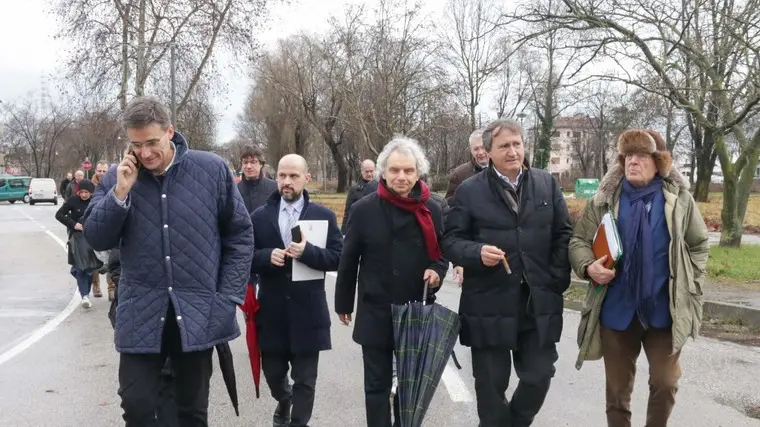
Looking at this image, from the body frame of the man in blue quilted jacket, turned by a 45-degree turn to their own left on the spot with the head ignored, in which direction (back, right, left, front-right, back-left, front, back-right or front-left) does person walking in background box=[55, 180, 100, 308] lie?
back-left

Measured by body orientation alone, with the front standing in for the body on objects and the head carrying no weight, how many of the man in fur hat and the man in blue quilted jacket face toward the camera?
2

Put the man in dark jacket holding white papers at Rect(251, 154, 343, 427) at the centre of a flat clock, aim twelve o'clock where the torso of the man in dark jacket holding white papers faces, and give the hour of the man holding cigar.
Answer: The man holding cigar is roughly at 10 o'clock from the man in dark jacket holding white papers.

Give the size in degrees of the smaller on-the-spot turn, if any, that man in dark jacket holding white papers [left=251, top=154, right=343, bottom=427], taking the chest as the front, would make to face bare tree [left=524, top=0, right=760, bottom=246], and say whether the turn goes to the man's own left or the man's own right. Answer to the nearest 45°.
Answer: approximately 135° to the man's own left

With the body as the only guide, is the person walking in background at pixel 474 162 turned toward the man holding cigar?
yes

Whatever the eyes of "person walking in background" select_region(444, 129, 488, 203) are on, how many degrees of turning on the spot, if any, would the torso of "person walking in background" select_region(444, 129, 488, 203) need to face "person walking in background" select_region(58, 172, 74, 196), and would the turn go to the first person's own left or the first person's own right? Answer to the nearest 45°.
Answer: approximately 135° to the first person's own right

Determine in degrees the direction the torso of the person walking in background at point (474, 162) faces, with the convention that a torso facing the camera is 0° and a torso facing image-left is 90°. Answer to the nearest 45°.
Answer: approximately 0°

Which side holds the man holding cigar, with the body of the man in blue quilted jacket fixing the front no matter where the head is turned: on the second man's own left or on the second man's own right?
on the second man's own left

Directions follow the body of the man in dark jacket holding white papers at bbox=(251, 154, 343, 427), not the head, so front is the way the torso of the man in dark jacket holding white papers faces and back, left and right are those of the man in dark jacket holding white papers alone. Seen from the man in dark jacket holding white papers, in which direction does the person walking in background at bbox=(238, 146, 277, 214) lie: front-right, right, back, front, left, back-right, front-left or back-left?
back
